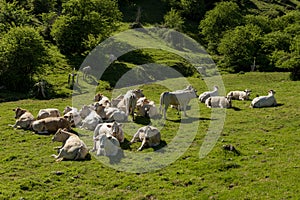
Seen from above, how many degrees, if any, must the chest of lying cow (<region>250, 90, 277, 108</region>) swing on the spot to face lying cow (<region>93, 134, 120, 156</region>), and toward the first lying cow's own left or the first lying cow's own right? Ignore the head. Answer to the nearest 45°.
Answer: approximately 135° to the first lying cow's own right

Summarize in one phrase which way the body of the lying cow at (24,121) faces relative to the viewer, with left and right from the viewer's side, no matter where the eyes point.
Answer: facing the viewer and to the left of the viewer

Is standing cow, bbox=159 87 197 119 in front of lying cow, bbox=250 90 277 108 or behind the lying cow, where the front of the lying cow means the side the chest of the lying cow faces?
behind

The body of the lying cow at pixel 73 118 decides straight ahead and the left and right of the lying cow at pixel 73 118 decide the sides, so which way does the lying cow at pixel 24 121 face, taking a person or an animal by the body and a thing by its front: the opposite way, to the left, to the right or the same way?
the same way

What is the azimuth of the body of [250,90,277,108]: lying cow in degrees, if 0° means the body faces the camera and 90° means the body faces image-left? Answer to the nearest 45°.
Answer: approximately 270°

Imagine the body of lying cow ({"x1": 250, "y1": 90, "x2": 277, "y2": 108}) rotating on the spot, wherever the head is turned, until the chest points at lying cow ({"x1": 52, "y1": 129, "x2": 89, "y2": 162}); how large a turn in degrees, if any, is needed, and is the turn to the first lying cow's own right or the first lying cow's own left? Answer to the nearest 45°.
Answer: approximately 135° to the first lying cow's own right
